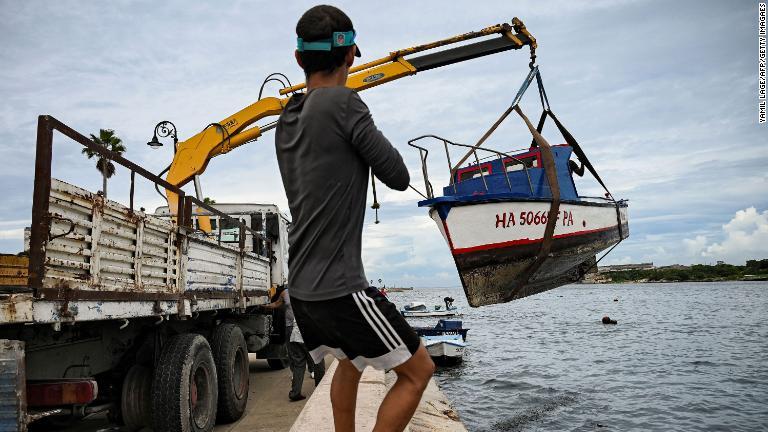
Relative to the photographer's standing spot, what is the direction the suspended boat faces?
facing the viewer and to the left of the viewer

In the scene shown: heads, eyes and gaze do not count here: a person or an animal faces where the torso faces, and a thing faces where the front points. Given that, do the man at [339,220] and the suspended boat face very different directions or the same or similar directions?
very different directions

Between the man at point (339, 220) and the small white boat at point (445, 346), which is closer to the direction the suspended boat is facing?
the man

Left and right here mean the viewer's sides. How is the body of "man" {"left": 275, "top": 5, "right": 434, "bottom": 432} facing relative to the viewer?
facing away from the viewer and to the right of the viewer

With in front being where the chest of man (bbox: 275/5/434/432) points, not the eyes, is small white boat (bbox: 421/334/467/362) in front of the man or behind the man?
in front

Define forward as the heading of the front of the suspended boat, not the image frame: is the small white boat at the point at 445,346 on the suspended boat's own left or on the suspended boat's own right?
on the suspended boat's own right

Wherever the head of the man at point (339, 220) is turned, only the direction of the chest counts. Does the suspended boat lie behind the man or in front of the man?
in front
